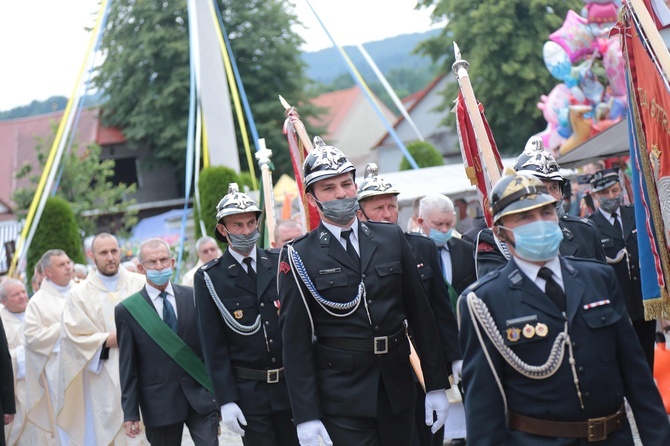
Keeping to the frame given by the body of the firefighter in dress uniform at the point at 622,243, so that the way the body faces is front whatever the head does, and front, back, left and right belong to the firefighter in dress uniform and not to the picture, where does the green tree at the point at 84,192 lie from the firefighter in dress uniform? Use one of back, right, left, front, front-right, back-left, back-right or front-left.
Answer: back-right

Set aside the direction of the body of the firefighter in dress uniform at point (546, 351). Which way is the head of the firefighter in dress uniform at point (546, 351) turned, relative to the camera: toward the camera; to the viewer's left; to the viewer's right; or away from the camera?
toward the camera

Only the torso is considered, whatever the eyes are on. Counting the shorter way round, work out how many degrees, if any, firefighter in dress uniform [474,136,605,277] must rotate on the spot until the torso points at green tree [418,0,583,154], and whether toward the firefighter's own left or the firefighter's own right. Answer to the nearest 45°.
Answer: approximately 135° to the firefighter's own left

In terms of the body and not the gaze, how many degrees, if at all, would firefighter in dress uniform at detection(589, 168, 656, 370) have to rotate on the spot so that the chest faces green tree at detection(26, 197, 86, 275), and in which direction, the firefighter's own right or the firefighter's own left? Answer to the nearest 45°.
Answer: approximately 135° to the firefighter's own right

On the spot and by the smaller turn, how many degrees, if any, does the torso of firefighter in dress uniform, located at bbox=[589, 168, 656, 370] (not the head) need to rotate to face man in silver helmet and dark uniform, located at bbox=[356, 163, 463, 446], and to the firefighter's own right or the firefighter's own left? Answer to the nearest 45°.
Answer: approximately 45° to the firefighter's own right

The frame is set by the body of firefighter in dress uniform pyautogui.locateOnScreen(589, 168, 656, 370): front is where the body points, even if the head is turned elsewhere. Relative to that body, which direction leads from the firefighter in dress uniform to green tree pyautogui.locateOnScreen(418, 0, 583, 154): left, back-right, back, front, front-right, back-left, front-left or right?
back

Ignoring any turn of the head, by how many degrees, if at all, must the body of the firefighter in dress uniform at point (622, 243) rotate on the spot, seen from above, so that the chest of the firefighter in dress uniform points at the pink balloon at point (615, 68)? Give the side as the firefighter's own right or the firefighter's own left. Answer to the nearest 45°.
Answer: approximately 180°

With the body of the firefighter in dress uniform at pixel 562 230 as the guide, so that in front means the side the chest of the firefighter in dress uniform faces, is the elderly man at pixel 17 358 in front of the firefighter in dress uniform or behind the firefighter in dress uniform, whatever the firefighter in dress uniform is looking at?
behind

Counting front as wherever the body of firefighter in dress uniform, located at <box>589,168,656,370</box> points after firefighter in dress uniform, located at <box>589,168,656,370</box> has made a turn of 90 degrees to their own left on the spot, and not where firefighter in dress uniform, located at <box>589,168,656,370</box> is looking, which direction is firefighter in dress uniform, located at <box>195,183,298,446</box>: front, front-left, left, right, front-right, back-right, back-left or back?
back-right

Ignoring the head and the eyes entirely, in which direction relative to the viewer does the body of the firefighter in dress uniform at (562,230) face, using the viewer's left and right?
facing the viewer and to the right of the viewer

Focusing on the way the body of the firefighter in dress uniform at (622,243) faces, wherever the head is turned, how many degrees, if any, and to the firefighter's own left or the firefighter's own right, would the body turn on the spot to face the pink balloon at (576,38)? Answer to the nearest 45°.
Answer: approximately 180°

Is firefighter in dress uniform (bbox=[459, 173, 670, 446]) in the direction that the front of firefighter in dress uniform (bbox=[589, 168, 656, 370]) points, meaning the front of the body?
yes

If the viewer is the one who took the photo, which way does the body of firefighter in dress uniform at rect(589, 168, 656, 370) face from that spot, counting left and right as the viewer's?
facing the viewer

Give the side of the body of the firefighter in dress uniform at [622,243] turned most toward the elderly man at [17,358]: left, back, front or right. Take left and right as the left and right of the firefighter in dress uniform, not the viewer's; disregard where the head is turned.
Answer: right

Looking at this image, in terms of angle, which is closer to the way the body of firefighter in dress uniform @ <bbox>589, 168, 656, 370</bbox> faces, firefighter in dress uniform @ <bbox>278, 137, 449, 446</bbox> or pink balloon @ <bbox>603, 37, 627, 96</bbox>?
the firefighter in dress uniform

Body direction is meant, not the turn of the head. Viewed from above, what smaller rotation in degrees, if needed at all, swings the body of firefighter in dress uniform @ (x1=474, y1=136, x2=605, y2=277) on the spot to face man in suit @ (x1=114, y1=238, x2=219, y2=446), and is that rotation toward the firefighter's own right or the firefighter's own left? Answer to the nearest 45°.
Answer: approximately 135° to the firefighter's own right
